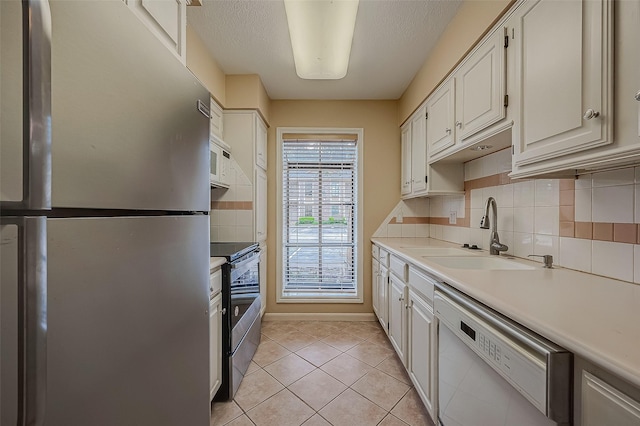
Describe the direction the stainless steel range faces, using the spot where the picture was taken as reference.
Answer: facing to the right of the viewer

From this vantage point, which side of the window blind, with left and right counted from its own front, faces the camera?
front

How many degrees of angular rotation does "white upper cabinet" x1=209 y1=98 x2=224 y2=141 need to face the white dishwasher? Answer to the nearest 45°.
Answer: approximately 45° to its right

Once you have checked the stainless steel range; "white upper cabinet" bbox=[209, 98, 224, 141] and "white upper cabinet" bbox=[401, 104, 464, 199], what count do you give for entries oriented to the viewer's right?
2

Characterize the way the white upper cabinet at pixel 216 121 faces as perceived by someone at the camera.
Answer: facing to the right of the viewer

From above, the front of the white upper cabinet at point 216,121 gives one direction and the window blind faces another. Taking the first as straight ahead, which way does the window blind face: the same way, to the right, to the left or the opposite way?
to the right

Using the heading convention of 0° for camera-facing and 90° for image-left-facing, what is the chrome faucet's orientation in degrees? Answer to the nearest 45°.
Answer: approximately 45°

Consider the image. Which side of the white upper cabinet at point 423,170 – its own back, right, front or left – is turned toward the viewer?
left

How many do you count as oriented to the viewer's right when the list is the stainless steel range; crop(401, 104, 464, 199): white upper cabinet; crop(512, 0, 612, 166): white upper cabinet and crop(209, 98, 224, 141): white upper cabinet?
2

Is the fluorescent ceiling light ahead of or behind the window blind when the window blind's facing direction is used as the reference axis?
ahead

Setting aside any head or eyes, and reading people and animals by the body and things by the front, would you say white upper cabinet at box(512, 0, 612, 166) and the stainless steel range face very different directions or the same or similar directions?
very different directions

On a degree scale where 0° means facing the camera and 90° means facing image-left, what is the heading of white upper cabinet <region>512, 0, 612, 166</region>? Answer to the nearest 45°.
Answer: approximately 45°
